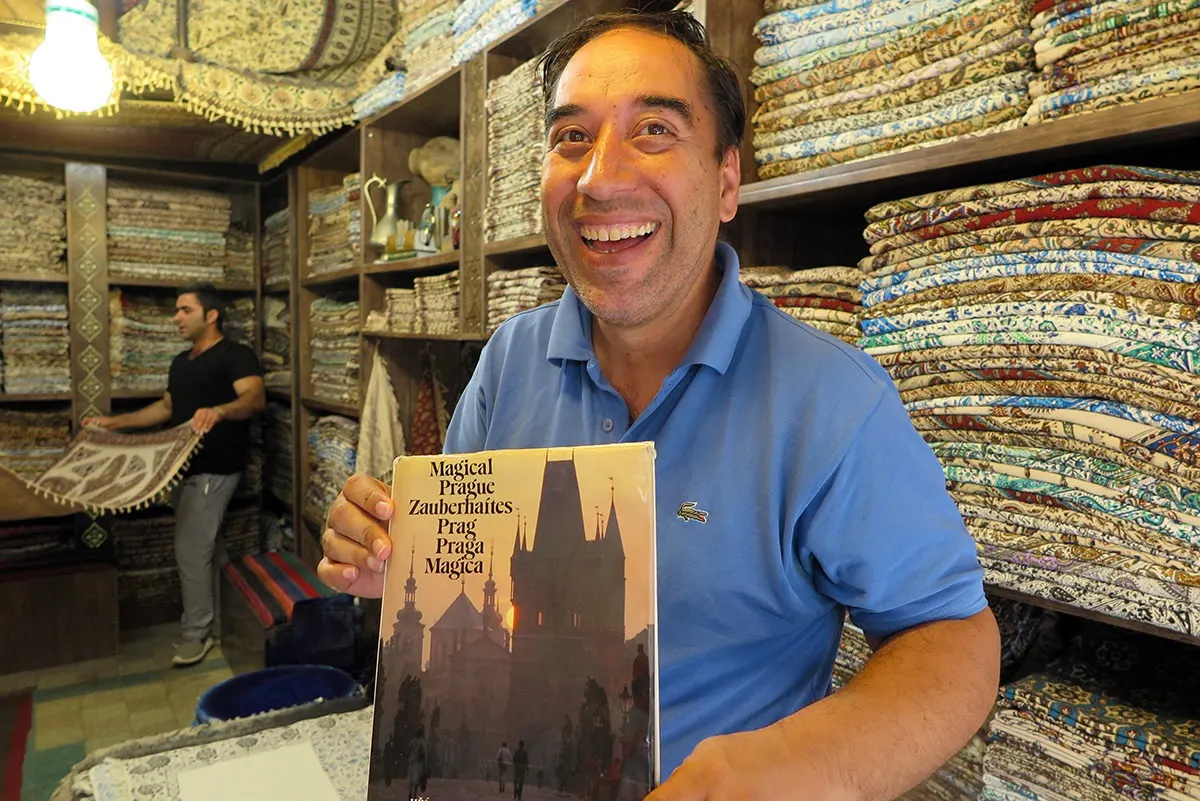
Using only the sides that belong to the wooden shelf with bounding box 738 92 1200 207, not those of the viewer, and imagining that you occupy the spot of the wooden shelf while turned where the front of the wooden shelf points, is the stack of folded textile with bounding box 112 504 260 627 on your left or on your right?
on your right

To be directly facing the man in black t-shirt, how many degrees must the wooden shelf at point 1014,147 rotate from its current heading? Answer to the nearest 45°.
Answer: approximately 90° to its right

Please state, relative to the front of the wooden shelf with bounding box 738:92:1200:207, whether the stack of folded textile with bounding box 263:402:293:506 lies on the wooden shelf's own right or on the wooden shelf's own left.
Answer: on the wooden shelf's own right

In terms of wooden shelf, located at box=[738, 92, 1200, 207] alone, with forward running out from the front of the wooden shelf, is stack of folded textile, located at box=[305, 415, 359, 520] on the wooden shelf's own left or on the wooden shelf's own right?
on the wooden shelf's own right

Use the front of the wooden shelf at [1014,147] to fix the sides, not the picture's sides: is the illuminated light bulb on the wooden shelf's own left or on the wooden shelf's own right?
on the wooden shelf's own right

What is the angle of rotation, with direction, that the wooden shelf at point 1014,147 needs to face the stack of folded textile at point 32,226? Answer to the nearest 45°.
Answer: approximately 45° to its right

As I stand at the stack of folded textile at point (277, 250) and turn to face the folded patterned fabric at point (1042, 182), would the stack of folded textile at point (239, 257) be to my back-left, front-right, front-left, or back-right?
back-right

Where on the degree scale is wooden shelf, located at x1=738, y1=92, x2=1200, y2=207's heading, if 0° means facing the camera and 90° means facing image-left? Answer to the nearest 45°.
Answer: approximately 45°

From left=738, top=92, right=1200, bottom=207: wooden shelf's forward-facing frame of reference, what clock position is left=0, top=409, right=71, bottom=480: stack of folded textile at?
The stack of folded textile is roughly at 2 o'clock from the wooden shelf.

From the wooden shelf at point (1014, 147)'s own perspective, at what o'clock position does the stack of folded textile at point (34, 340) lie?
The stack of folded textile is roughly at 2 o'clock from the wooden shelf.
